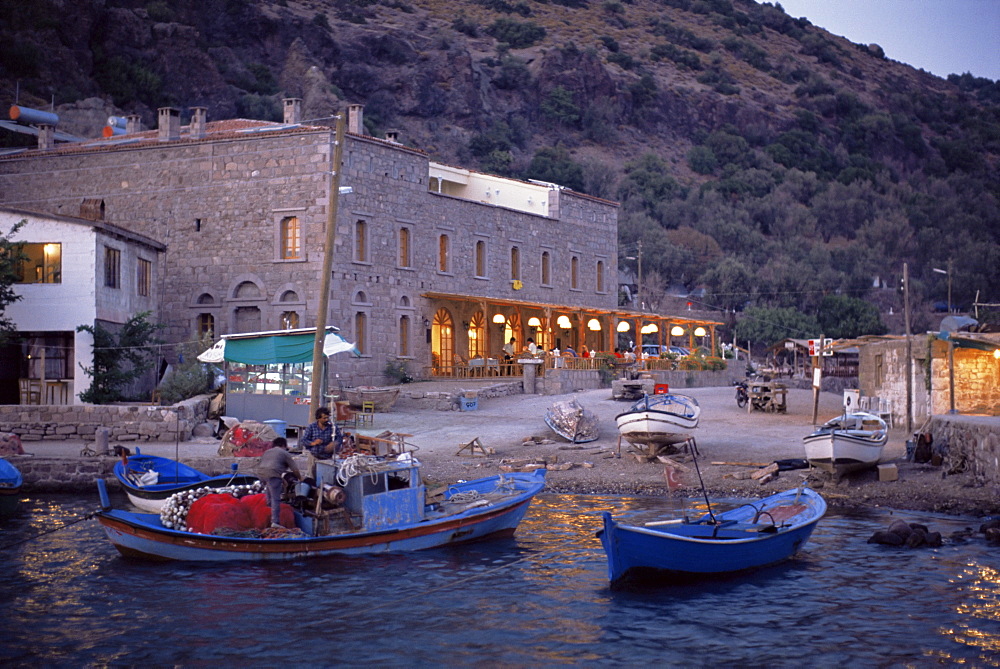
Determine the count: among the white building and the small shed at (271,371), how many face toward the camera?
2

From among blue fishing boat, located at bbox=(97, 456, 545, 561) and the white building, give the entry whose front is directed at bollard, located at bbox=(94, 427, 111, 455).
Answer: the white building

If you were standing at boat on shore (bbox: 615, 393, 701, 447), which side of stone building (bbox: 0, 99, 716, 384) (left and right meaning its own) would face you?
front

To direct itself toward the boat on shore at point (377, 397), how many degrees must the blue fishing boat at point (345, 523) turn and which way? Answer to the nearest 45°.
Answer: approximately 90° to its left

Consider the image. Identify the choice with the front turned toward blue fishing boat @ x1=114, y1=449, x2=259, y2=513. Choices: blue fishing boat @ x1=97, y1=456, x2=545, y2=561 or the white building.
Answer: the white building

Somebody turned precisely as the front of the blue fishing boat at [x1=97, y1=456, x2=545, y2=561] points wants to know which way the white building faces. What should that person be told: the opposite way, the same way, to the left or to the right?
to the right

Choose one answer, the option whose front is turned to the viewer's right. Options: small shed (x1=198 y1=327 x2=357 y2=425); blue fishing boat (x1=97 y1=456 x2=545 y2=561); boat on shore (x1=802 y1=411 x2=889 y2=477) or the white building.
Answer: the blue fishing boat

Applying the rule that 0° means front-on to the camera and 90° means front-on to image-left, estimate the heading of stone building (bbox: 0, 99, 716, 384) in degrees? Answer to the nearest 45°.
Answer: approximately 315°
